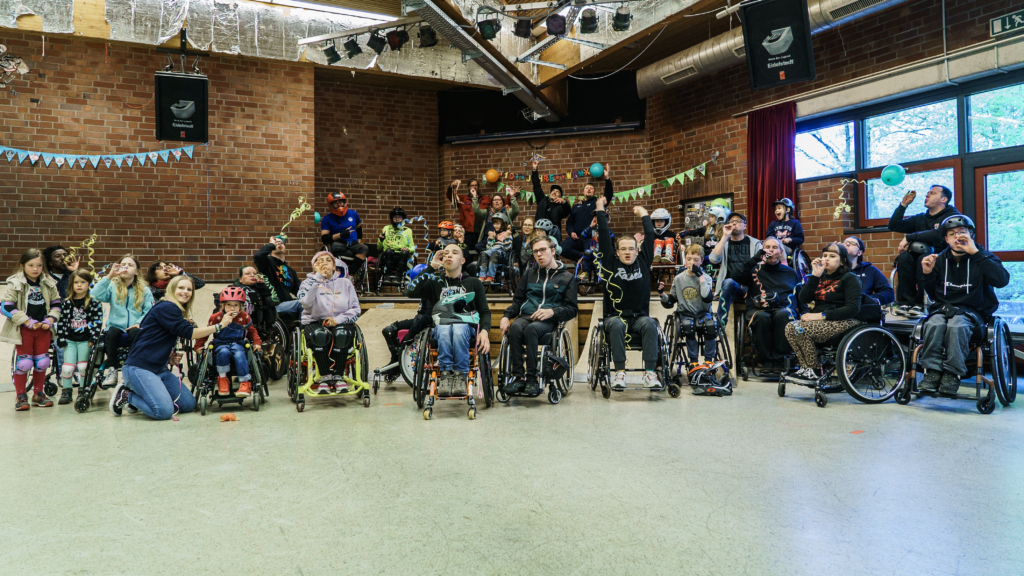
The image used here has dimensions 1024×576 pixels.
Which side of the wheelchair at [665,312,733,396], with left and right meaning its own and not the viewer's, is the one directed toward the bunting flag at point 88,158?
right

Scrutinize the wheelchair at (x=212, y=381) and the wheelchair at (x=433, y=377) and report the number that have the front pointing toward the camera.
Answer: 2

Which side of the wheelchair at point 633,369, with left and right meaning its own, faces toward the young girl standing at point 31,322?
right

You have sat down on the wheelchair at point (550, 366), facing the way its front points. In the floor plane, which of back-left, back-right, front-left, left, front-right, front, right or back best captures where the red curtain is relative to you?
back-left

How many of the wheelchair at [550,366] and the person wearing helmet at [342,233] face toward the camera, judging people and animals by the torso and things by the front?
2

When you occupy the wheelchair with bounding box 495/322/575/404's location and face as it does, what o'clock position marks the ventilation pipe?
The ventilation pipe is roughly at 7 o'clock from the wheelchair.

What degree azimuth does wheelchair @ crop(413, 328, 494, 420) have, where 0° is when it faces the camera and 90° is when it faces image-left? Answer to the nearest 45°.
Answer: approximately 0°

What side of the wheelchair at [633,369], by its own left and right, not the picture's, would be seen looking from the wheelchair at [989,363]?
left
